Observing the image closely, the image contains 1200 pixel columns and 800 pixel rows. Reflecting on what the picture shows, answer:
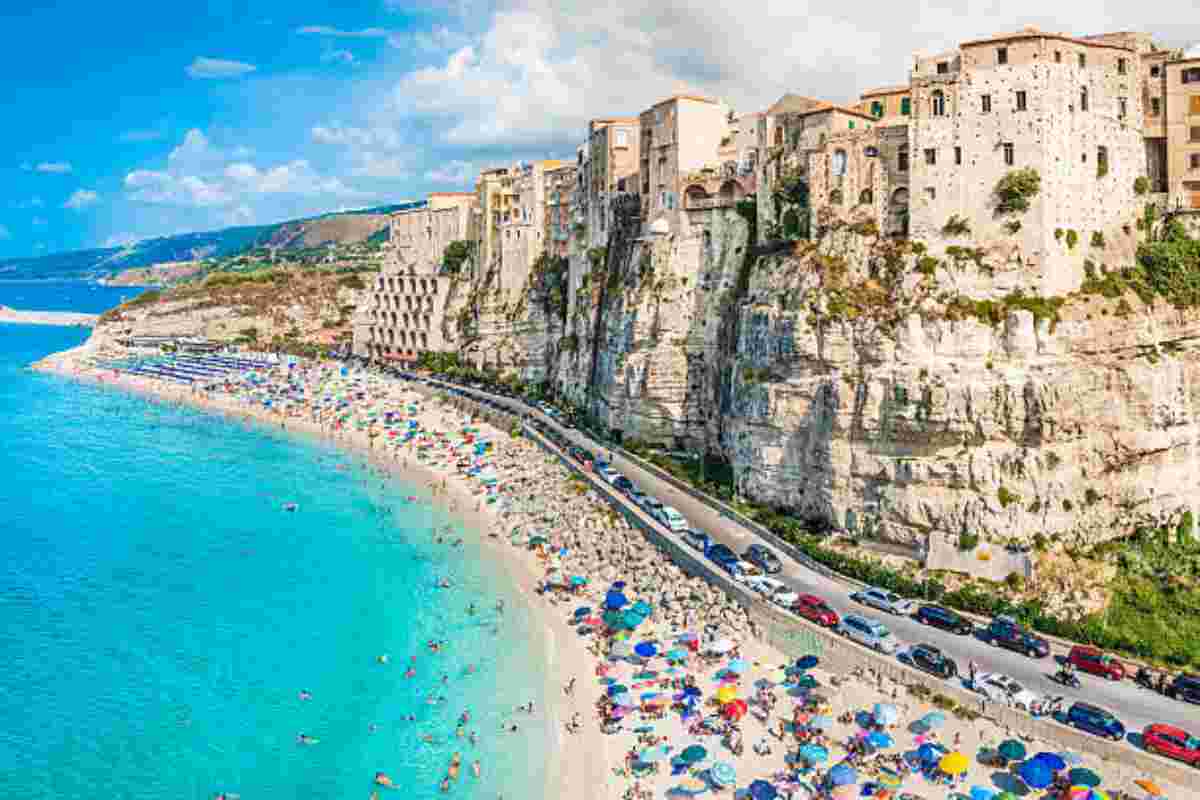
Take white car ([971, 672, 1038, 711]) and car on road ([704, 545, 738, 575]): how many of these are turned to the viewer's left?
0

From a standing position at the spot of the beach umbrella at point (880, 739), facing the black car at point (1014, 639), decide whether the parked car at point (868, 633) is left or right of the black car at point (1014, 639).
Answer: left

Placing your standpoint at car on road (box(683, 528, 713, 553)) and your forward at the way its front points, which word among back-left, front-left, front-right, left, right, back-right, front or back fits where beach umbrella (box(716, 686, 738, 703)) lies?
front-right

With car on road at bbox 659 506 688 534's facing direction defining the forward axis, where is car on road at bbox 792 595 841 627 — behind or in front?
in front

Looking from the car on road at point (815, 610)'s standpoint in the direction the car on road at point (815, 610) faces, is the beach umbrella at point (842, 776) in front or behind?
in front

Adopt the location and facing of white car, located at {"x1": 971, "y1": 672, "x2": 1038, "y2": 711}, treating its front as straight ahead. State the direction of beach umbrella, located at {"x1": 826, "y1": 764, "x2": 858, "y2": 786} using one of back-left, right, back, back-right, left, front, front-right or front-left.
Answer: right
